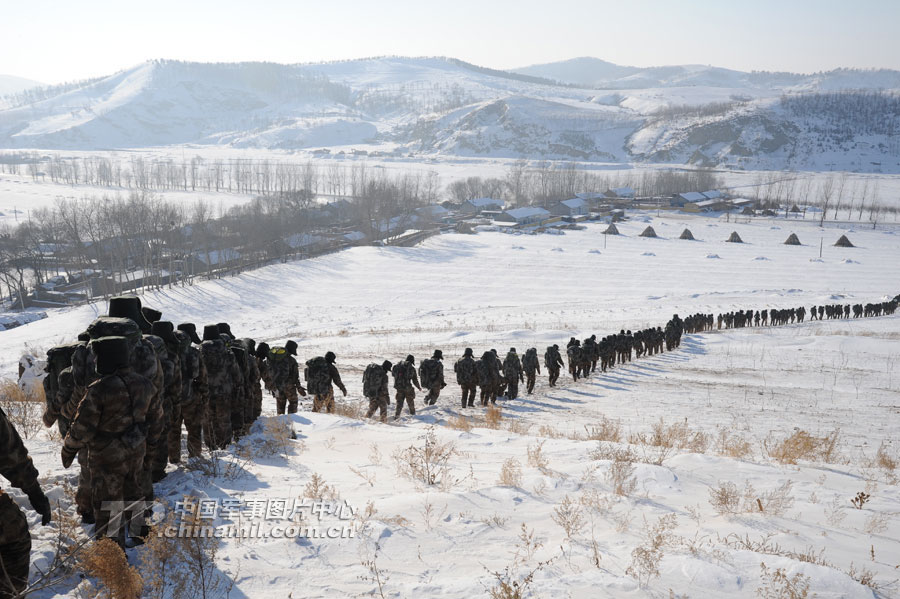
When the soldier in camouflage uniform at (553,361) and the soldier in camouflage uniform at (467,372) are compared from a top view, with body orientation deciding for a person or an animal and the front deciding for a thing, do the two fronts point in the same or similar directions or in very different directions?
same or similar directions

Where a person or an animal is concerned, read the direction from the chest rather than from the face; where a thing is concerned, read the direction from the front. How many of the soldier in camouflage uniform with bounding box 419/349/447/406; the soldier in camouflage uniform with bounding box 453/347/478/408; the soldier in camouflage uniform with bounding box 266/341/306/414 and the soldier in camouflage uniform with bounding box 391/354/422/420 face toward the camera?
0

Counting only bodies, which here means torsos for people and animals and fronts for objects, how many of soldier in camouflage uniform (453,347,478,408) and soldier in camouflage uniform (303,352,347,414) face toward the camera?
0

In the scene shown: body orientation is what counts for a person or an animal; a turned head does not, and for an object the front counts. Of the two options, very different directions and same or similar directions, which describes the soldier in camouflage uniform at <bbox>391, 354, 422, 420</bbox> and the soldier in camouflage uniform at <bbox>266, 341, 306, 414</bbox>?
same or similar directions

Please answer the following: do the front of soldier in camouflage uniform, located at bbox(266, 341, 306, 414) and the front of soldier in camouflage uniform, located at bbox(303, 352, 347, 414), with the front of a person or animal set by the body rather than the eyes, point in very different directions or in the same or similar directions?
same or similar directions
